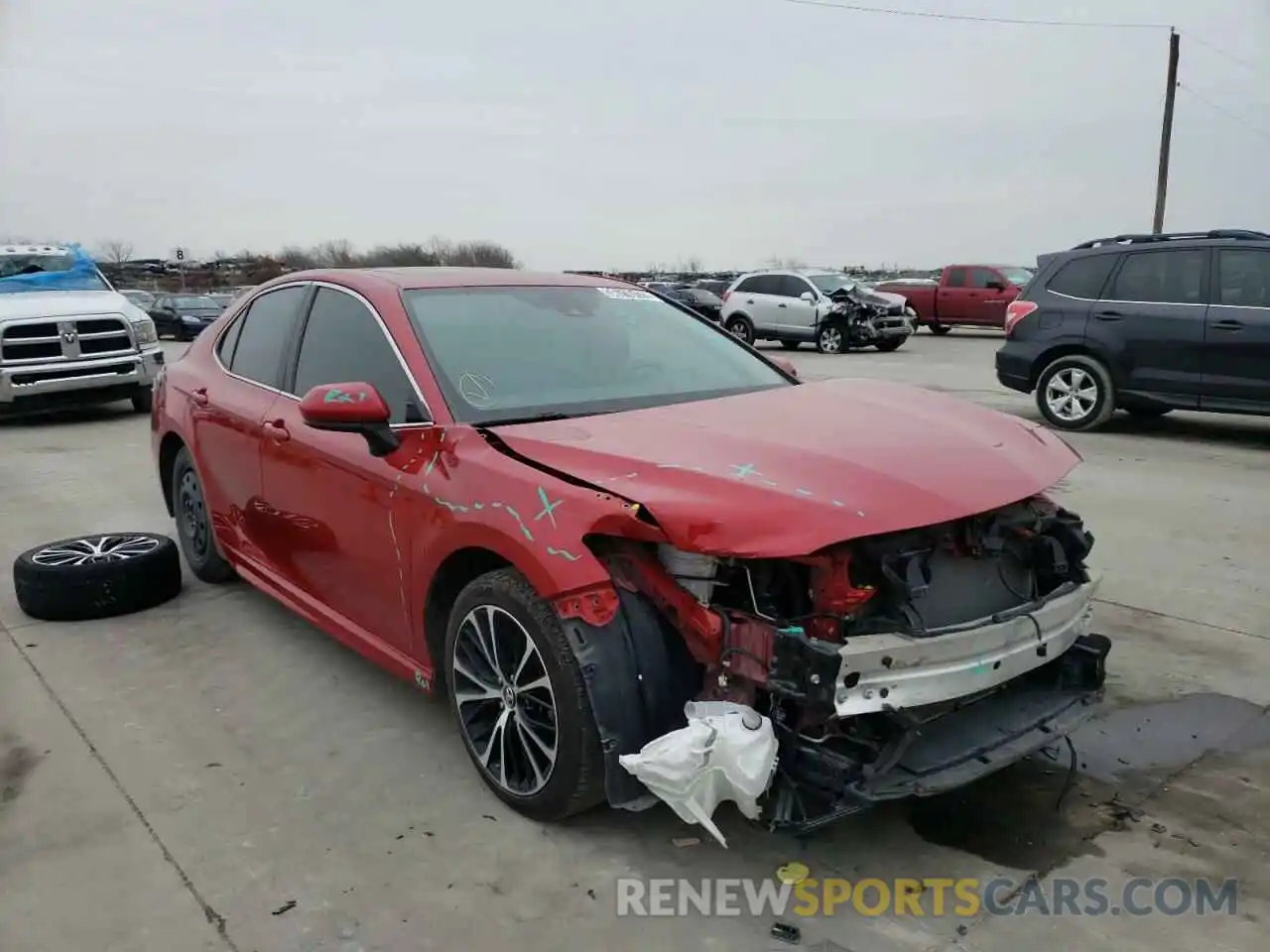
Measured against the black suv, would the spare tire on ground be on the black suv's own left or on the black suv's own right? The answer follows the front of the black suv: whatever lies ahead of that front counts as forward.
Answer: on the black suv's own right

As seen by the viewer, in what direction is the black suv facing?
to the viewer's right

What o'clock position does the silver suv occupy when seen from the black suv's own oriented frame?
The silver suv is roughly at 8 o'clock from the black suv.

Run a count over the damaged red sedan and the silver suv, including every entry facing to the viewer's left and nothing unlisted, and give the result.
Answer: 0

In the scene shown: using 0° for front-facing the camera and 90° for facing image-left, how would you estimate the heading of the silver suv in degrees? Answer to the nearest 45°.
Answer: approximately 315°

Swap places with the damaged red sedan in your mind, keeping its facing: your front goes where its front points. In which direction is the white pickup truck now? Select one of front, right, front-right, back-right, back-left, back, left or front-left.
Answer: back

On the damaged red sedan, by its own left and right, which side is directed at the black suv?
left

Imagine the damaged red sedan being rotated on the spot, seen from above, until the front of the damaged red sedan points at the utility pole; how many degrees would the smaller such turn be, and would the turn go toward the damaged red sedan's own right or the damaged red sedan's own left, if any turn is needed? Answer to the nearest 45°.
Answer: approximately 90° to the damaged red sedan's own left
